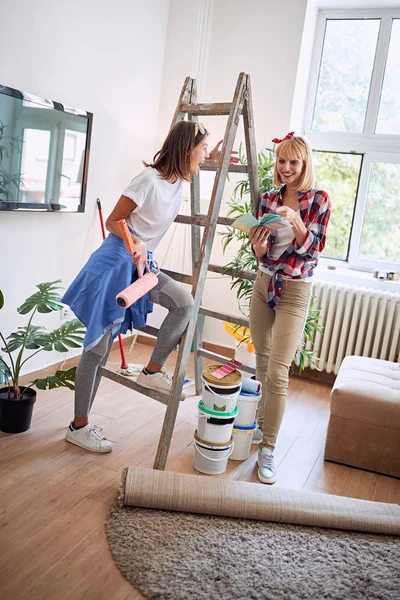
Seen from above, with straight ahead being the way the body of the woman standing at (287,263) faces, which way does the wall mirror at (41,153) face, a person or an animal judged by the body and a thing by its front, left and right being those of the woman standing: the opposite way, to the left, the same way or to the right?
to the left

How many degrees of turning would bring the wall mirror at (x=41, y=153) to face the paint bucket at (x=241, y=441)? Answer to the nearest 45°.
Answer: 0° — it already faces it

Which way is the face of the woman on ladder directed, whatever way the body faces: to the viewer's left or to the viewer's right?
to the viewer's right

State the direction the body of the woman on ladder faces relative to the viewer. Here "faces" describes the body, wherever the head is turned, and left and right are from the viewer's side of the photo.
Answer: facing to the right of the viewer

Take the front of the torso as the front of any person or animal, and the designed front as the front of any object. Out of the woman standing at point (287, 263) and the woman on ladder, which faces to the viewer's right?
the woman on ladder

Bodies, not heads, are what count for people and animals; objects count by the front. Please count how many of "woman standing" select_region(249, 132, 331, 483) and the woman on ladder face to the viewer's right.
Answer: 1

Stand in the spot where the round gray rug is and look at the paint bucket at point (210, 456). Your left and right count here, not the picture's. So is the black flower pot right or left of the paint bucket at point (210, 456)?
left

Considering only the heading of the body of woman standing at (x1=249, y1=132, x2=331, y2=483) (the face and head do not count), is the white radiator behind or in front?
behind

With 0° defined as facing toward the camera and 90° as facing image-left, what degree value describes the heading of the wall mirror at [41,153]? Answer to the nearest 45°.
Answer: approximately 315°
